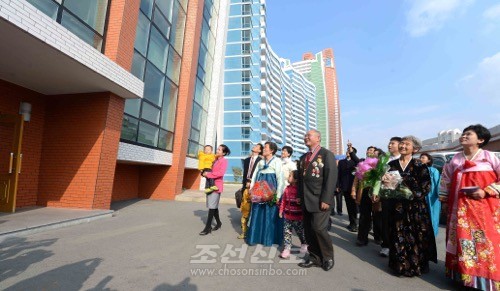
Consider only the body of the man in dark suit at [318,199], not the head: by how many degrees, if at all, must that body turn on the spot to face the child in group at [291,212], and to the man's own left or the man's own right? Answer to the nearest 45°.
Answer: approximately 90° to the man's own right

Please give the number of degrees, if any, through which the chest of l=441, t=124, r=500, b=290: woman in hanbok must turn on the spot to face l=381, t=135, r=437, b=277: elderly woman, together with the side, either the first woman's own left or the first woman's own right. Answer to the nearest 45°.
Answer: approximately 45° to the first woman's own right

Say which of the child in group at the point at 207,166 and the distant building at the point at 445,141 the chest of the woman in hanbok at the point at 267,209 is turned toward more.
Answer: the child in group

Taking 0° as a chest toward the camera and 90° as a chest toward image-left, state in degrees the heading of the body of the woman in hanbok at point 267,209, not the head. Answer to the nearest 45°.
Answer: approximately 45°

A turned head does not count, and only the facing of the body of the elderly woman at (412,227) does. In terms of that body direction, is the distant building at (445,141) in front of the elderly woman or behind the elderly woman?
behind

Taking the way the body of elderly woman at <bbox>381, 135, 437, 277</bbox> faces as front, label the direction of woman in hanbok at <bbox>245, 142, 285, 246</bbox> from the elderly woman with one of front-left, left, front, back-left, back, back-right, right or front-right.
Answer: front-right

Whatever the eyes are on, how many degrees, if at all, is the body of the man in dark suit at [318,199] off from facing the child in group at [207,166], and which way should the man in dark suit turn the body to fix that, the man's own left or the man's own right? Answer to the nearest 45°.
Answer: approximately 90° to the man's own right

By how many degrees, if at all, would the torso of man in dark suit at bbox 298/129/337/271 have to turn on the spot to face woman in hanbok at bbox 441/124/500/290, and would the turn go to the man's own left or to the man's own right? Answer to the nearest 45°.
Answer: approximately 135° to the man's own left
